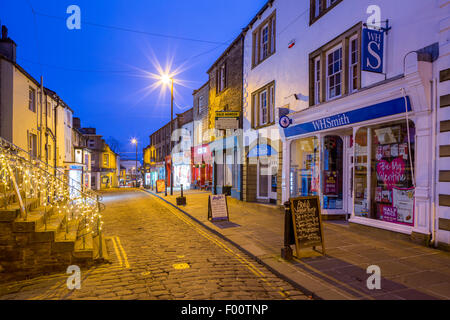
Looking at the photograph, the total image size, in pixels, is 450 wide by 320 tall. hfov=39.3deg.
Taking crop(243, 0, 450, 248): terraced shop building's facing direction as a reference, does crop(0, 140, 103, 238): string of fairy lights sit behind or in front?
in front

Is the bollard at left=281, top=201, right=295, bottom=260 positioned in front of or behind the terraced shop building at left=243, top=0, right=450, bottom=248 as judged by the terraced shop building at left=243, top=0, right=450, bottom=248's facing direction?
in front
